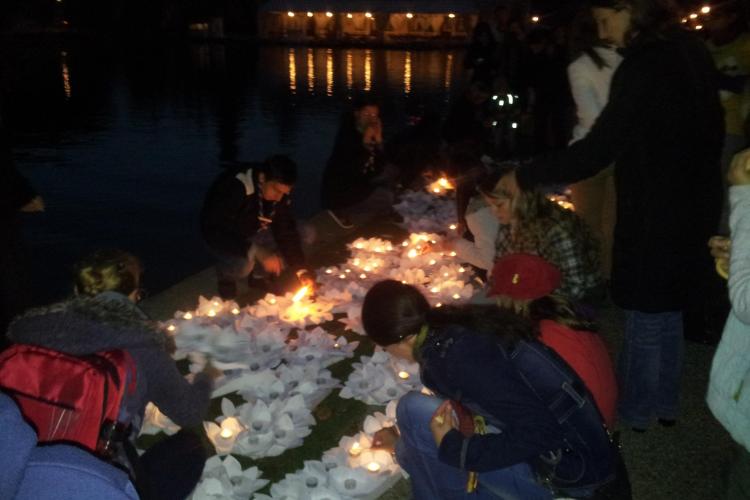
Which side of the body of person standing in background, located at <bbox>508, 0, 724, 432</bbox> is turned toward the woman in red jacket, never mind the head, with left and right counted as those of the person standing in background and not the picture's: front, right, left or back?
left

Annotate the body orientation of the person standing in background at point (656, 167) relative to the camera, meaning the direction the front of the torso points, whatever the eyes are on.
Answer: to the viewer's left

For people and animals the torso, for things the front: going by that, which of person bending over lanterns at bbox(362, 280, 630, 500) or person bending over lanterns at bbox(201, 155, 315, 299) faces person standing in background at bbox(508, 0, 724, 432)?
person bending over lanterns at bbox(201, 155, 315, 299)

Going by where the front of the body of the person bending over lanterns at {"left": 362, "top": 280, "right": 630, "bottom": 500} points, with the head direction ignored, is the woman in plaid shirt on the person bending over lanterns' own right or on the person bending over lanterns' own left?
on the person bending over lanterns' own right

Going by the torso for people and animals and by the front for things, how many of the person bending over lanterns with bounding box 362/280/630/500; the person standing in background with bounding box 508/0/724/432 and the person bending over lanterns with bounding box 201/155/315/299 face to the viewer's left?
2

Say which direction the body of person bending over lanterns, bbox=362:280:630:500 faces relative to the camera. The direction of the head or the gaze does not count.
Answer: to the viewer's left

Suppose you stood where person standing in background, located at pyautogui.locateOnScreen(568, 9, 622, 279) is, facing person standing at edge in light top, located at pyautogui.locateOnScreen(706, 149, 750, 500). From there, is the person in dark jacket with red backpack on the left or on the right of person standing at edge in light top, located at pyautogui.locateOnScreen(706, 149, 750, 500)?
right

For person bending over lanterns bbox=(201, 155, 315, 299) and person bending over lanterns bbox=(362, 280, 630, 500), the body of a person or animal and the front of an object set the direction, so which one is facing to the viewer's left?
person bending over lanterns bbox=(362, 280, 630, 500)

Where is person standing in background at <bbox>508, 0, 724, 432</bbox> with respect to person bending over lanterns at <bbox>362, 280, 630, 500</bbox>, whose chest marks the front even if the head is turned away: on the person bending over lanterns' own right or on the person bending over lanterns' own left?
on the person bending over lanterns' own right

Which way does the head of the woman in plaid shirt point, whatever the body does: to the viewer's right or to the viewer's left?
to the viewer's left

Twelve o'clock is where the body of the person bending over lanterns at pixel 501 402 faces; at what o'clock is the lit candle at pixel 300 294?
The lit candle is roughly at 2 o'clock from the person bending over lanterns.

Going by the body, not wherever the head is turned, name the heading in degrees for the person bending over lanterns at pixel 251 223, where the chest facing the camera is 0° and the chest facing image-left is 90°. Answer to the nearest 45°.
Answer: approximately 315°

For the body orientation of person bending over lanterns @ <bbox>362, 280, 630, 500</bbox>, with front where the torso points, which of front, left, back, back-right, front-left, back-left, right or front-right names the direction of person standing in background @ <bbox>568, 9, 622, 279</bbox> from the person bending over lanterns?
right
